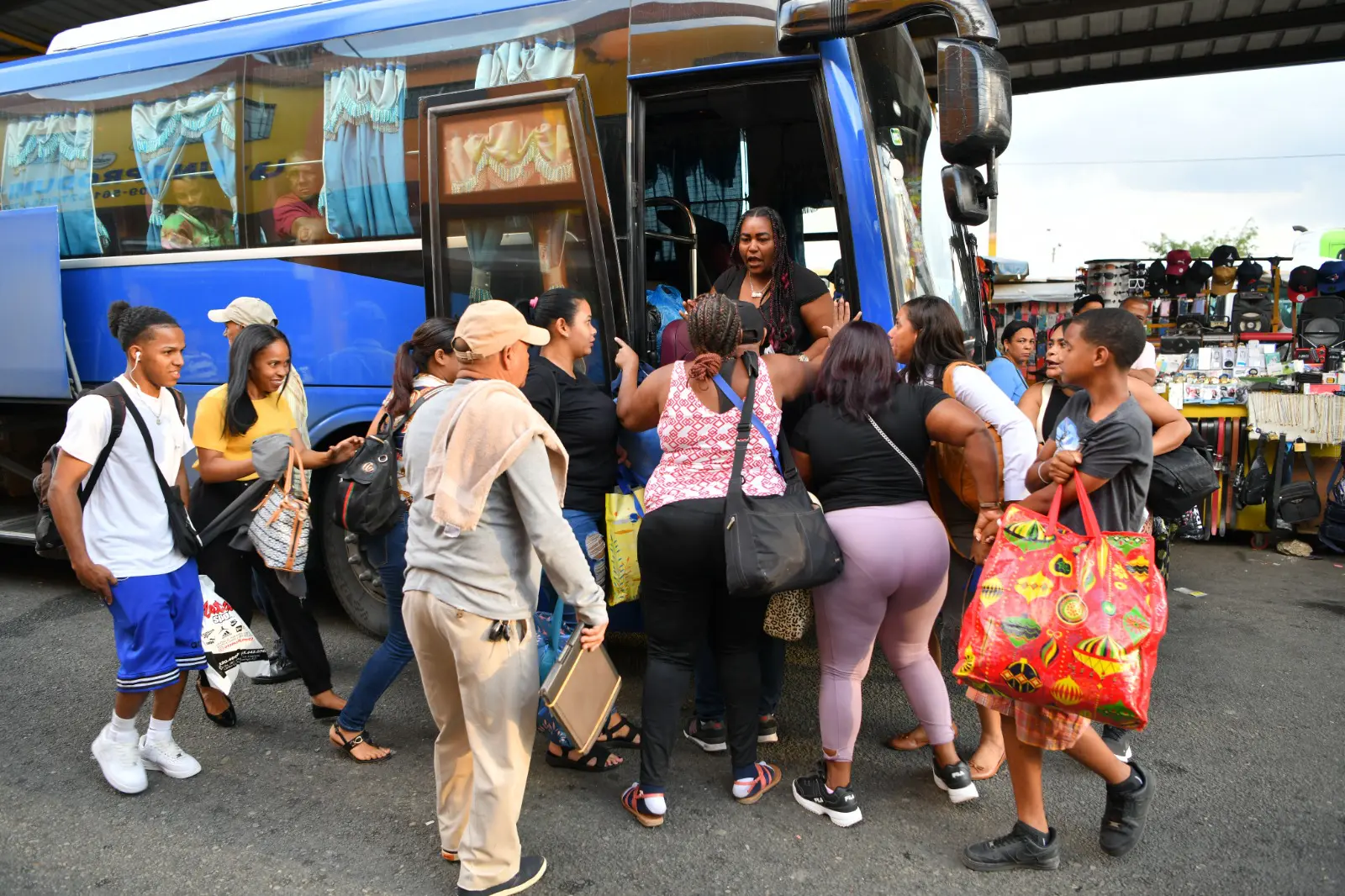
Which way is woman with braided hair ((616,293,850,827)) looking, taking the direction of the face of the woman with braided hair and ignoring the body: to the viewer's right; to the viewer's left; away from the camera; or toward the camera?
away from the camera

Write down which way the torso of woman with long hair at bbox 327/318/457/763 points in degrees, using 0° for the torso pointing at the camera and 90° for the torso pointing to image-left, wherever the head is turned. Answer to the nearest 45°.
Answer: approximately 270°

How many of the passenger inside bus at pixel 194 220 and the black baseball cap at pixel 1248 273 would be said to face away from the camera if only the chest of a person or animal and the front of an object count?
0

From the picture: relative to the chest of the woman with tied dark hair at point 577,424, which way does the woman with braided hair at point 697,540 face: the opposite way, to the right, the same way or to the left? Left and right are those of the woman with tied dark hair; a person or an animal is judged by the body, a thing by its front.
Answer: to the left

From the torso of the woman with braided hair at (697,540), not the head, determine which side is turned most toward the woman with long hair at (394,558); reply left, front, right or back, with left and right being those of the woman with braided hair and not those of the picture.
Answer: left

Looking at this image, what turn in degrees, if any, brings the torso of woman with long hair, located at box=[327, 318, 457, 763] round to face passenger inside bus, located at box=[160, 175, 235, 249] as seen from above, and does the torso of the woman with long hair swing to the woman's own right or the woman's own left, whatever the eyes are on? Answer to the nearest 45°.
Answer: approximately 135° to the woman's own left

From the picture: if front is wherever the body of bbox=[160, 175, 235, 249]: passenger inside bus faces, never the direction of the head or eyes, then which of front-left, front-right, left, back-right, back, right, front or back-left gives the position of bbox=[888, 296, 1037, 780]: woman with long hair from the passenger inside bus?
front-left

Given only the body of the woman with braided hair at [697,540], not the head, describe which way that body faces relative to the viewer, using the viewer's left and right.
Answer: facing away from the viewer

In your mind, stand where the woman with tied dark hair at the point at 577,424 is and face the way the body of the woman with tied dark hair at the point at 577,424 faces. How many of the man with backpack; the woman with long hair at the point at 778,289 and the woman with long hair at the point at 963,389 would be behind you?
1

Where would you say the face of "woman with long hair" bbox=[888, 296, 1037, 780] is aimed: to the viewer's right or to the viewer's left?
to the viewer's left

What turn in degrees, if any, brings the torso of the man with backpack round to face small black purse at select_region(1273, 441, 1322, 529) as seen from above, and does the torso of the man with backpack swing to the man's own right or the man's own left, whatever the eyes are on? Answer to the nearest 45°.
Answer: approximately 45° to the man's own left

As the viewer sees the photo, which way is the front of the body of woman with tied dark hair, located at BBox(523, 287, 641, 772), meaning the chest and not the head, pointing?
to the viewer's right

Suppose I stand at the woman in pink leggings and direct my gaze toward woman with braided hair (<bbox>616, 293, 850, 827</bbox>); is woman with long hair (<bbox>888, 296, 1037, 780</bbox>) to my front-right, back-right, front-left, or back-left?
back-right

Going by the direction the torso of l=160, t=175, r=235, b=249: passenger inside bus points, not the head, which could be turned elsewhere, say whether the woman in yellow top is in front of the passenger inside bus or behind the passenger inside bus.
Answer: in front
